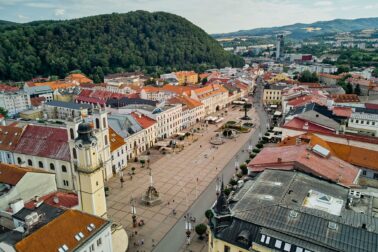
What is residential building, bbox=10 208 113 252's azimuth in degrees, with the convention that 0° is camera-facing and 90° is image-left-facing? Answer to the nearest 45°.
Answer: approximately 315°

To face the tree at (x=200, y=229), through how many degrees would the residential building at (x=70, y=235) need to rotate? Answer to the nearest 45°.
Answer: approximately 45° to its left

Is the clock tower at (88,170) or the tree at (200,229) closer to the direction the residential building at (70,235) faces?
the tree

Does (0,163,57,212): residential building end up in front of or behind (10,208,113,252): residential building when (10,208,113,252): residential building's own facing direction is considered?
behind

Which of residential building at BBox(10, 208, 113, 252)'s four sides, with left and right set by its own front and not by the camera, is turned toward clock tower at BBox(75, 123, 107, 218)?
left
